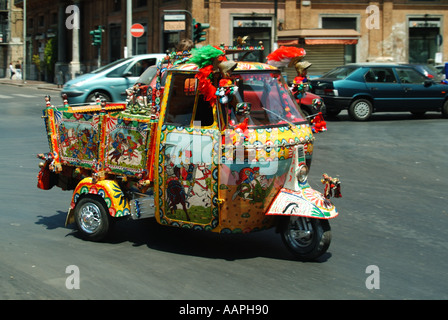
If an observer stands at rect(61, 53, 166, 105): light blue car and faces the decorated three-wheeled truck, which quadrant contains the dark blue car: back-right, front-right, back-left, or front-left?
front-left

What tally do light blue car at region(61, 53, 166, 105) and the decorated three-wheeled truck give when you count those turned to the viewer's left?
1

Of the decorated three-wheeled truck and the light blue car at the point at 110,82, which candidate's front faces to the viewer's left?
the light blue car

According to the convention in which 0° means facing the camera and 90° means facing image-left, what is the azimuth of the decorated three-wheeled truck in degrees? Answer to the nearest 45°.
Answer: approximately 315°

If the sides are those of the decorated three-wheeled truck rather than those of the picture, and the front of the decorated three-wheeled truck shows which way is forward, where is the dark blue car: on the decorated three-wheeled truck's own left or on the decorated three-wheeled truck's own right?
on the decorated three-wheeled truck's own left

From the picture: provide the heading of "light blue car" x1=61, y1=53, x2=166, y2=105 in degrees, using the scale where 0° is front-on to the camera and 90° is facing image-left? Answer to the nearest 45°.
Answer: approximately 90°

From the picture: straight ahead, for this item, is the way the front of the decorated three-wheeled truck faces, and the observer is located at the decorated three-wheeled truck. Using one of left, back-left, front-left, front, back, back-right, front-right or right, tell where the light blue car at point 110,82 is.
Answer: back-left

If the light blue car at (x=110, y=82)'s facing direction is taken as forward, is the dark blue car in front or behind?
behind

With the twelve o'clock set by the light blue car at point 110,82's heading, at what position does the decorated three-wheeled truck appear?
The decorated three-wheeled truck is roughly at 9 o'clock from the light blue car.
